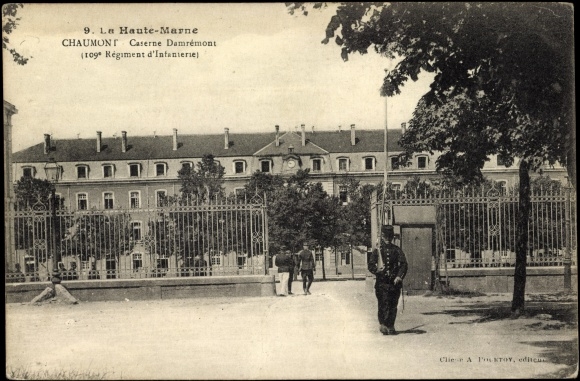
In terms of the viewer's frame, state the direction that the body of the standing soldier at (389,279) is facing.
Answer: toward the camera

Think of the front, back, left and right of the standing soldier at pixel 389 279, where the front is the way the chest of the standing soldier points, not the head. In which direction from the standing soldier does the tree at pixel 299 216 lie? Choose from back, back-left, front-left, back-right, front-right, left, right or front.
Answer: back
